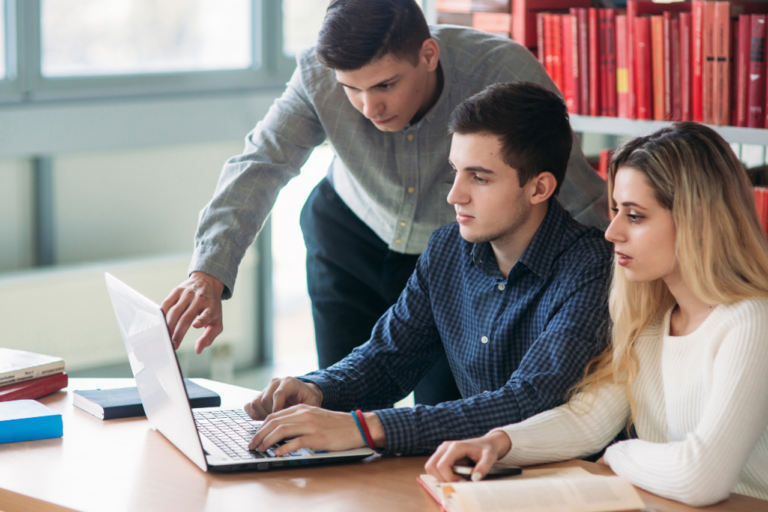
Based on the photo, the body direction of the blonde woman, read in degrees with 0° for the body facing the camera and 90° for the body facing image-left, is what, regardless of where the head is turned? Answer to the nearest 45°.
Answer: approximately 45°

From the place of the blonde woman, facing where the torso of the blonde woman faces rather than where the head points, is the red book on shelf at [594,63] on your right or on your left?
on your right

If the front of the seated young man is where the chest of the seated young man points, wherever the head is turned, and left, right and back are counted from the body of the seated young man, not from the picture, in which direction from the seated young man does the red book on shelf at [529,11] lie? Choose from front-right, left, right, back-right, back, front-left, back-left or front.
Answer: back-right

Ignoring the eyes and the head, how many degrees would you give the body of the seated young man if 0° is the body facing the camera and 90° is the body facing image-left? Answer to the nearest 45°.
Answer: approximately 45°

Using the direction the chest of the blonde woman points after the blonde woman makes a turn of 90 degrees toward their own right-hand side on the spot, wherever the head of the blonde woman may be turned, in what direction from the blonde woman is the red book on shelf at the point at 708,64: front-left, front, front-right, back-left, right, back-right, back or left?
front-right

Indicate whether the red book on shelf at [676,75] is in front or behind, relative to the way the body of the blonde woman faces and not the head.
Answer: behind
